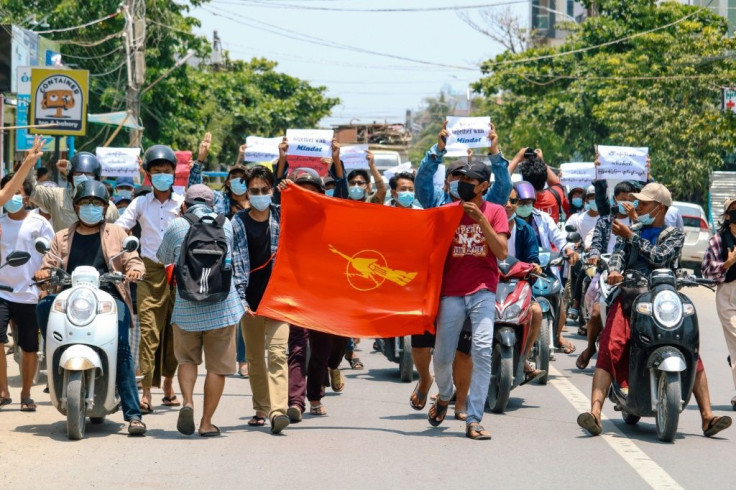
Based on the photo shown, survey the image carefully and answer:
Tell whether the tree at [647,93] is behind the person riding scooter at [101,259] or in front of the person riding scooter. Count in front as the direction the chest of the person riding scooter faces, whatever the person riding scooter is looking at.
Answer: behind

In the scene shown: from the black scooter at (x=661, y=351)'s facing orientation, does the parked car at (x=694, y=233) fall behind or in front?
behind

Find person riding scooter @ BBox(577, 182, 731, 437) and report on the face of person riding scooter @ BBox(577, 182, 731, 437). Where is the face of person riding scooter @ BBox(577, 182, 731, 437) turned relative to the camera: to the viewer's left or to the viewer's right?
to the viewer's left

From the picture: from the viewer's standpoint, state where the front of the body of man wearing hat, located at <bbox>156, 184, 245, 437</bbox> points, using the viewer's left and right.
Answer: facing away from the viewer

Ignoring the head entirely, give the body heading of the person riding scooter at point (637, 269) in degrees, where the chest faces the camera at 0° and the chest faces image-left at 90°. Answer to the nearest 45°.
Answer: approximately 0°

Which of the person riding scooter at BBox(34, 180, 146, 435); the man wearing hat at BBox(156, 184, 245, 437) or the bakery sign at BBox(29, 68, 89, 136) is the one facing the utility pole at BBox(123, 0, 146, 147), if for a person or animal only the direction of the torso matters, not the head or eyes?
the man wearing hat

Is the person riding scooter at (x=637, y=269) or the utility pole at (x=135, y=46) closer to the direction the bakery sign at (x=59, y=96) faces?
the person riding scooter

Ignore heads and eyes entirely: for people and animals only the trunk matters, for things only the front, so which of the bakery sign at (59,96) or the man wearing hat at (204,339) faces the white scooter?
the bakery sign

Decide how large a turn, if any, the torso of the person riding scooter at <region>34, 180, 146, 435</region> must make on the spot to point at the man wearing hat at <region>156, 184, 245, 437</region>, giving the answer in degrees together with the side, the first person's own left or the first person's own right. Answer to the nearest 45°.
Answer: approximately 45° to the first person's own left

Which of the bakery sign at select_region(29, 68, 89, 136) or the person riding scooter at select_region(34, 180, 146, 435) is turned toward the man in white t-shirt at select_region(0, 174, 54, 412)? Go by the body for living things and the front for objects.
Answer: the bakery sign
